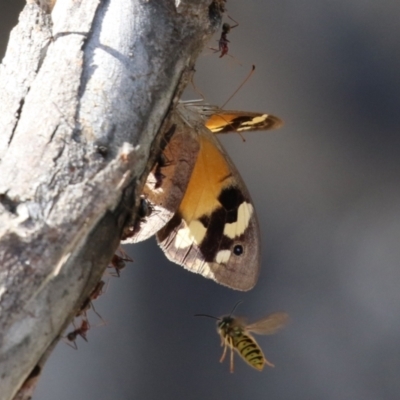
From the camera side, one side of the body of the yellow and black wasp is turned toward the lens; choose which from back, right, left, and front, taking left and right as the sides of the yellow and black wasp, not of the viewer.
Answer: left
